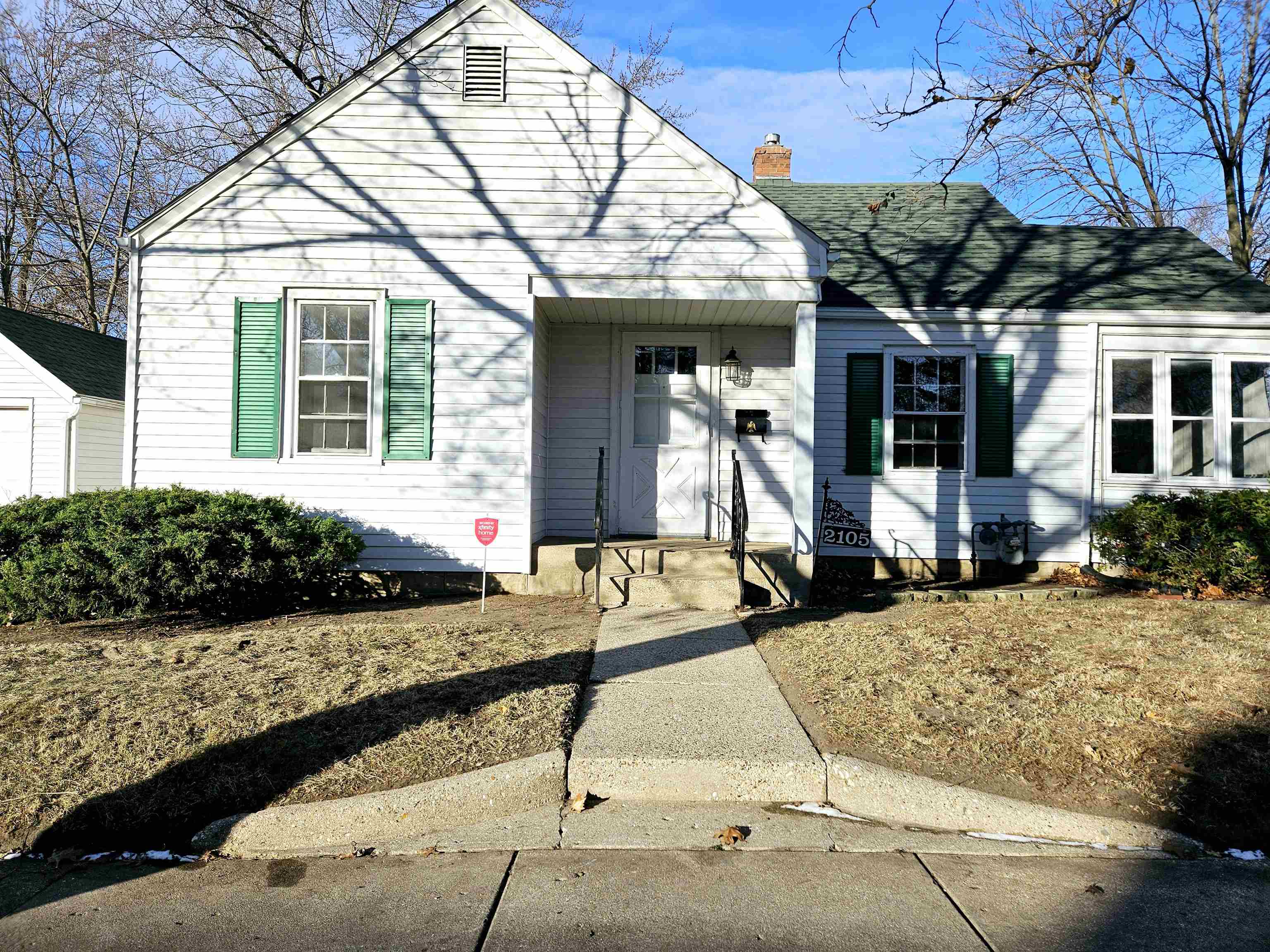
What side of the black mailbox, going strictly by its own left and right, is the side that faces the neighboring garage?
right

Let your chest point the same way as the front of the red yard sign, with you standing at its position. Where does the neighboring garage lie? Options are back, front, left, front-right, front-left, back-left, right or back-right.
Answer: back-right

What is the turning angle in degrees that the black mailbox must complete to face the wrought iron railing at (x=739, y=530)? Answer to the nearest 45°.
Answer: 0° — it already faces it

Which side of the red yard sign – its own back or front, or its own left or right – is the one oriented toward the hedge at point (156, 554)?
right

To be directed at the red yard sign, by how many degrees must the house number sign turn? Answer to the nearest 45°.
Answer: approximately 45° to its right

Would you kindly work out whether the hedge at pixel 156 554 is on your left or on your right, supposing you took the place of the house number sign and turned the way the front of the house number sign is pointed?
on your right

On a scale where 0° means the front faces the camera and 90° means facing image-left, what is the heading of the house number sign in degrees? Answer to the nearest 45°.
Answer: approximately 0°
